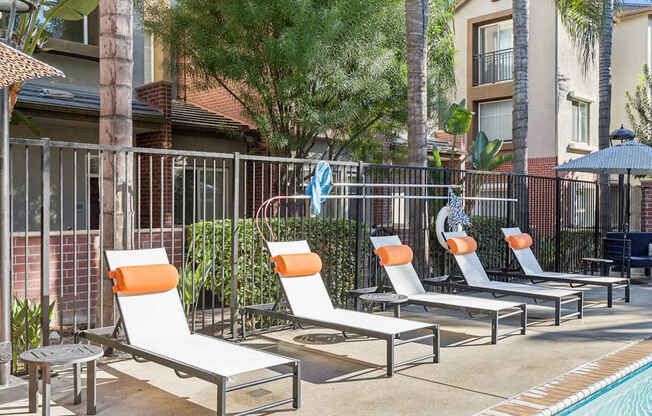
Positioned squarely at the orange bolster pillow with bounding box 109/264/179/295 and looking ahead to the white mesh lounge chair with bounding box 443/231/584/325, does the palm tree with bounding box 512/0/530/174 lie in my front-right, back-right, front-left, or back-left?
front-left

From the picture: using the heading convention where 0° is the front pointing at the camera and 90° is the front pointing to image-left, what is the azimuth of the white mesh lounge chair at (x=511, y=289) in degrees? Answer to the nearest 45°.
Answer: approximately 315°

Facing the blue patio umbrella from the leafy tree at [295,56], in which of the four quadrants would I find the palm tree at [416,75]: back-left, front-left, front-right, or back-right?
front-right

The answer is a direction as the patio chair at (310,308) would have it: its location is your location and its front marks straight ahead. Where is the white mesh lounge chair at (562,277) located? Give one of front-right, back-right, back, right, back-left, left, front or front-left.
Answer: left

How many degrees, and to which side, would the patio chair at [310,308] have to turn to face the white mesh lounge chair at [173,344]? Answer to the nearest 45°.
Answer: approximately 90° to its right

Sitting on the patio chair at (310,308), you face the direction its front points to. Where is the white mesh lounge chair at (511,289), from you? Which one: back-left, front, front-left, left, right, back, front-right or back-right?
left

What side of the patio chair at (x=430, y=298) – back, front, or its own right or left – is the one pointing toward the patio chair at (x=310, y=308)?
right

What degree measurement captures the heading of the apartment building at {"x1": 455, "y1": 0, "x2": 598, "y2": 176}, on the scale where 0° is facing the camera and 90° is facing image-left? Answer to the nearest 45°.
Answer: approximately 45°

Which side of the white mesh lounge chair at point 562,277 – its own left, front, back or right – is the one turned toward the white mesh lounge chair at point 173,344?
right

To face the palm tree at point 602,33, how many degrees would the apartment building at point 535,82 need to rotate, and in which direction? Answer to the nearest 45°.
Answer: approximately 45° to its left

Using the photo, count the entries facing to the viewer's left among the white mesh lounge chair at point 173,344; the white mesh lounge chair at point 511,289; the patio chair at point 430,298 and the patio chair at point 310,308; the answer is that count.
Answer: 0

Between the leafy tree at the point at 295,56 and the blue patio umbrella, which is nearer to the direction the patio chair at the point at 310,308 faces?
the blue patio umbrella

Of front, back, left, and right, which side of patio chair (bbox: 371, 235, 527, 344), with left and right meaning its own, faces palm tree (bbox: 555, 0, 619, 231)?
left

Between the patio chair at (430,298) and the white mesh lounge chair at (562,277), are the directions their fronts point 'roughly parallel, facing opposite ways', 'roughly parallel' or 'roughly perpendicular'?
roughly parallel

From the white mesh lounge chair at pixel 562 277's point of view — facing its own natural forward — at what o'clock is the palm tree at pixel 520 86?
The palm tree is roughly at 7 o'clock from the white mesh lounge chair.

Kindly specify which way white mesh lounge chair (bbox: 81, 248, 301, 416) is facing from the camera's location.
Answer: facing the viewer and to the right of the viewer

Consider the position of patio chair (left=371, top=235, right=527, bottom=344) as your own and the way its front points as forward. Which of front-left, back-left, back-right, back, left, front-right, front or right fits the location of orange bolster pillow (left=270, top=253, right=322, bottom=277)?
right

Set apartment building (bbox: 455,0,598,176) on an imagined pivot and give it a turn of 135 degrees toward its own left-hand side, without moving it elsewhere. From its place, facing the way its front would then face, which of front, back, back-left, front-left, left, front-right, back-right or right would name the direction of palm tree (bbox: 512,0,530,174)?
right

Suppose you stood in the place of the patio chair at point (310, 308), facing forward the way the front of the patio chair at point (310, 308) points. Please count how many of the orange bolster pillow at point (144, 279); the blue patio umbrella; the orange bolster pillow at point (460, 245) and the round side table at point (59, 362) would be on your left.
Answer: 2

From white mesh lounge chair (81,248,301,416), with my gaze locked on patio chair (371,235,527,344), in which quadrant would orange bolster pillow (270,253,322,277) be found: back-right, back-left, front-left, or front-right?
front-left

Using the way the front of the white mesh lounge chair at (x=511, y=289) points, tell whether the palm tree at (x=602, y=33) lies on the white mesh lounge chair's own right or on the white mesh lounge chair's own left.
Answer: on the white mesh lounge chair's own left
